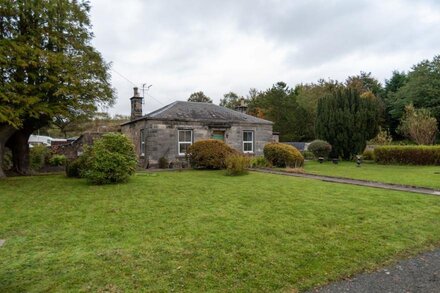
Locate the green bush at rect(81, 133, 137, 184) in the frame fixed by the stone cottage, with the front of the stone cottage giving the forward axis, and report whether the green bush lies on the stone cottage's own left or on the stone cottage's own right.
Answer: on the stone cottage's own right

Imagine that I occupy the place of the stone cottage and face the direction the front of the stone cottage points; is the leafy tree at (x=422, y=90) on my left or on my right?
on my left

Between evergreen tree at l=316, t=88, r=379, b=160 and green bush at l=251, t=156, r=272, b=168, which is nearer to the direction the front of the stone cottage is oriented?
the green bush

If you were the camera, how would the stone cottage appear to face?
facing the viewer and to the right of the viewer

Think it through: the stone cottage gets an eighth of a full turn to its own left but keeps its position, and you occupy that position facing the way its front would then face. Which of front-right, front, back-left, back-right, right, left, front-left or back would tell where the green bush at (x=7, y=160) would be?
back

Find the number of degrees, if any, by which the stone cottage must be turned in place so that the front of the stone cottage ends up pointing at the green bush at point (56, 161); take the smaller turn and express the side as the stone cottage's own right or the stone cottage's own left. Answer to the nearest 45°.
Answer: approximately 135° to the stone cottage's own right

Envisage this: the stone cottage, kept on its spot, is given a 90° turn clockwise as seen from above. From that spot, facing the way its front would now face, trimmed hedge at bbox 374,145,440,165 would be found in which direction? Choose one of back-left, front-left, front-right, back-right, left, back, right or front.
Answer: back-left

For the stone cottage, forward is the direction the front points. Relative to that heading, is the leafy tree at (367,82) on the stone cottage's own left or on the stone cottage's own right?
on the stone cottage's own left

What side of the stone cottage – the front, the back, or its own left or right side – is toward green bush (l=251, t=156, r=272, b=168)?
front

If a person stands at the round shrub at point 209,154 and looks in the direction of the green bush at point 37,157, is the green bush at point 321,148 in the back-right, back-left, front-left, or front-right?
back-right

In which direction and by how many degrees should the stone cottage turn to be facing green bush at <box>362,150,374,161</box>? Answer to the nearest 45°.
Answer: approximately 45° to its left

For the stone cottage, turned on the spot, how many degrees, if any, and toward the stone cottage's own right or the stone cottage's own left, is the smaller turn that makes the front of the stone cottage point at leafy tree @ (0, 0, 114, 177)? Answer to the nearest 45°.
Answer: approximately 90° to the stone cottage's own right

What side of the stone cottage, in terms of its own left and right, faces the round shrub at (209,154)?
front

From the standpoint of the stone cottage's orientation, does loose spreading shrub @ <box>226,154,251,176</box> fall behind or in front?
in front

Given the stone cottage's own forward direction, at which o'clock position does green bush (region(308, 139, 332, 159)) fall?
The green bush is roughly at 10 o'clock from the stone cottage.
